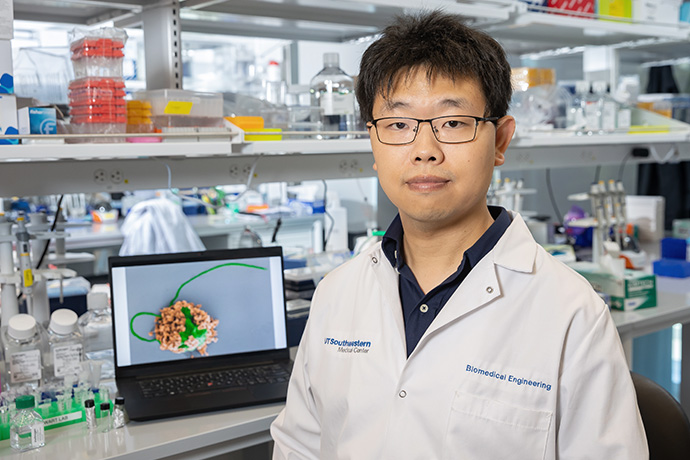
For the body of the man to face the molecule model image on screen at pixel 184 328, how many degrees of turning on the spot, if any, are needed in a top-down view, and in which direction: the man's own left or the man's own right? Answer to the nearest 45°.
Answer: approximately 90° to the man's own right

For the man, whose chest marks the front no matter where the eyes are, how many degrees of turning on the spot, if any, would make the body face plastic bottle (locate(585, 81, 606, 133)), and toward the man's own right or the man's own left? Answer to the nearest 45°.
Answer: approximately 135° to the man's own right

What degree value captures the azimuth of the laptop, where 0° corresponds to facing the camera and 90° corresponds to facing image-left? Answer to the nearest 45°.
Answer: approximately 0°

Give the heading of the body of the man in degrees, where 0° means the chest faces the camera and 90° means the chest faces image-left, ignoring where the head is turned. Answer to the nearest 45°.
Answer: approximately 45°

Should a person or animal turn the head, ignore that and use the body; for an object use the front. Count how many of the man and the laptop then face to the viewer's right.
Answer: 0

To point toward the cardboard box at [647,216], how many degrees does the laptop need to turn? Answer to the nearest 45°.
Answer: approximately 135° to its left

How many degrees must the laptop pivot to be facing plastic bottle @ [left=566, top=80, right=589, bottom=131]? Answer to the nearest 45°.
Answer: approximately 135° to its left

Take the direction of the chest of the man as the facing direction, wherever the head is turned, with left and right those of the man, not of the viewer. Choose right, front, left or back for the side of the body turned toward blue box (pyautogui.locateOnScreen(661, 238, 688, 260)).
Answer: back
